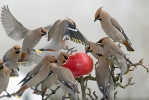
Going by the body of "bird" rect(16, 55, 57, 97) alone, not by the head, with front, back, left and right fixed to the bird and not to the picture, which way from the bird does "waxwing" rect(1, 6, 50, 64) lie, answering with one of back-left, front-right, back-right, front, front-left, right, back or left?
left

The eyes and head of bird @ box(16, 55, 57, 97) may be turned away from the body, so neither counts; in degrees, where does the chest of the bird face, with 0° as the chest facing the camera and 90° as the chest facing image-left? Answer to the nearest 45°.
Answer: approximately 270°

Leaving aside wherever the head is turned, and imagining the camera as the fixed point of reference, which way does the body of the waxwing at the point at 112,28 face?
to the viewer's left

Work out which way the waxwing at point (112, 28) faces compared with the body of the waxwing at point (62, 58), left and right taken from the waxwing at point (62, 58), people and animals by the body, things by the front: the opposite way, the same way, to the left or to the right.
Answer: the opposite way

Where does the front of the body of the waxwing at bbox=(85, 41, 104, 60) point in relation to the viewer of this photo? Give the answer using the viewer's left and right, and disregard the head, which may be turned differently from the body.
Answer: facing to the left of the viewer

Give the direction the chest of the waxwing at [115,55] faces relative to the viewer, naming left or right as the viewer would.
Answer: facing to the left of the viewer

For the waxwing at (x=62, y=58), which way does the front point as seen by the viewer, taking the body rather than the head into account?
to the viewer's right
